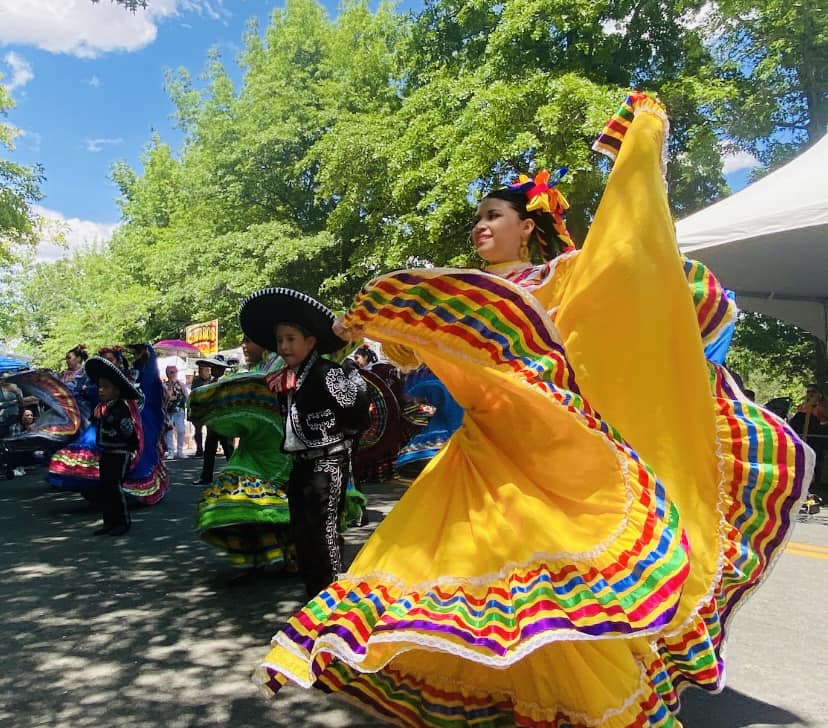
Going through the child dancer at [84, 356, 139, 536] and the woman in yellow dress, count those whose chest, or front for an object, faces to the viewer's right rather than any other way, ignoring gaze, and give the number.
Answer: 0

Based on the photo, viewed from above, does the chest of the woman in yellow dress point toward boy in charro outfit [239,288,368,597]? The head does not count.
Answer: no

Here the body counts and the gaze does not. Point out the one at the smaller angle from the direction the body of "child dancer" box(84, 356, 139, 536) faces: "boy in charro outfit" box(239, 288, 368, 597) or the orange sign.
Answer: the boy in charro outfit

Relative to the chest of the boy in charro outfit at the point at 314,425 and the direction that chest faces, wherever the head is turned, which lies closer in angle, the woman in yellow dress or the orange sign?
the woman in yellow dress

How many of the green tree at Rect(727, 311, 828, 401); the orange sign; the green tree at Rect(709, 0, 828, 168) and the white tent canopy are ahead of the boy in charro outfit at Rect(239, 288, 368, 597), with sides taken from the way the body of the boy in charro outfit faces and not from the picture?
0

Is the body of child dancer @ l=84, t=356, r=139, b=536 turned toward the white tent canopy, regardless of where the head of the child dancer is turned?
no

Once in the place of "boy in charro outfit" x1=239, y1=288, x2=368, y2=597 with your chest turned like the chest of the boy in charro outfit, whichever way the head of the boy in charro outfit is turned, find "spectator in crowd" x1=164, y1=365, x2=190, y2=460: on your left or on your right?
on your right

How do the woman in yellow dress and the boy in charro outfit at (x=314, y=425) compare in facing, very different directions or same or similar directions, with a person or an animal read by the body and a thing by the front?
same or similar directions

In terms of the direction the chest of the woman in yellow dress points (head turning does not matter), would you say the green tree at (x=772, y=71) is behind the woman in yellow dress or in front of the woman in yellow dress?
behind

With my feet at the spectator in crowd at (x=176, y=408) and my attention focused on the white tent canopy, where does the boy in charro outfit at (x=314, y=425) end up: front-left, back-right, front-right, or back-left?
front-right

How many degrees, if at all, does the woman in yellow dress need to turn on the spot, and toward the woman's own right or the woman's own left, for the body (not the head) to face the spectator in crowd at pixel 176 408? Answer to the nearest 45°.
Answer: approximately 90° to the woman's own right

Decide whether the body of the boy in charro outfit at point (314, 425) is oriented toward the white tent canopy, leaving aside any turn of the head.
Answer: no

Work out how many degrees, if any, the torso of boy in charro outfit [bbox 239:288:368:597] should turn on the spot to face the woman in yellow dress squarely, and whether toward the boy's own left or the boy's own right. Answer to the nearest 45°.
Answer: approximately 90° to the boy's own left

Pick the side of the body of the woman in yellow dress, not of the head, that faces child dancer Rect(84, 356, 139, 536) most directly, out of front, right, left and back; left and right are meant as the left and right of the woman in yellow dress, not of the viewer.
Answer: right

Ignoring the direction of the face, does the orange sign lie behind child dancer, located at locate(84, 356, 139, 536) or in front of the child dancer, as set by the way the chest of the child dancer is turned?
behind
